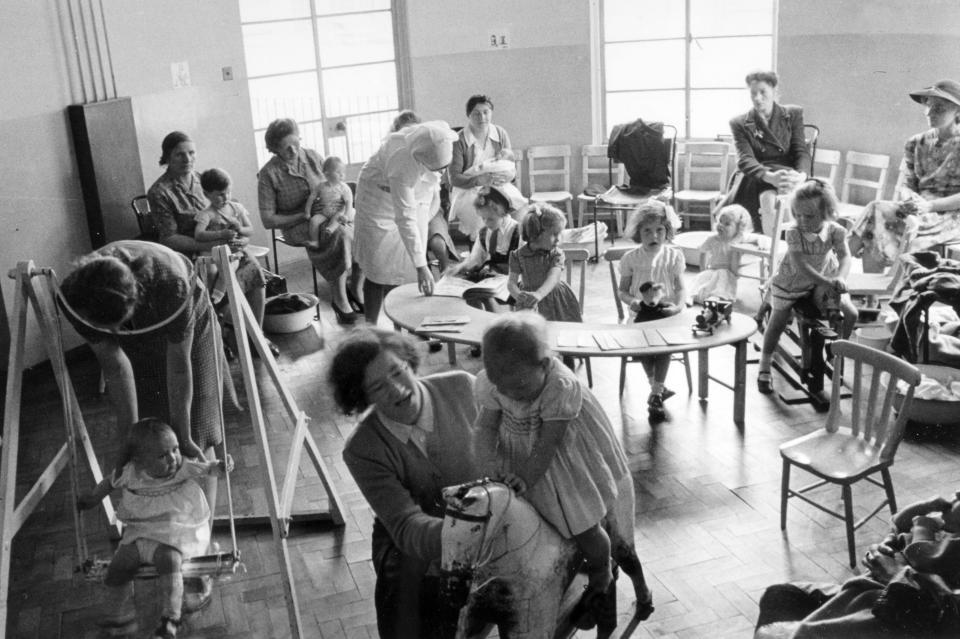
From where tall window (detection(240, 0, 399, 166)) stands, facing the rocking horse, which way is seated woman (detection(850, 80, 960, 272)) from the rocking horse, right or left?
left

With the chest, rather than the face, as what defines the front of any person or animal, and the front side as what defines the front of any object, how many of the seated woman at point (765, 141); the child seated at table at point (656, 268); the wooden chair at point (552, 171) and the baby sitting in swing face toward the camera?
4

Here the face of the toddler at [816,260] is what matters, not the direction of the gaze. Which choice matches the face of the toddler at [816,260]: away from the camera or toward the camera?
toward the camera

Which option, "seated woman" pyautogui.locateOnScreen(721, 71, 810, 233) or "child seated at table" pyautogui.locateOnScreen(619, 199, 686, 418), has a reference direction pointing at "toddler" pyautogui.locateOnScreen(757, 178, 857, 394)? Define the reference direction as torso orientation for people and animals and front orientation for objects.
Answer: the seated woman

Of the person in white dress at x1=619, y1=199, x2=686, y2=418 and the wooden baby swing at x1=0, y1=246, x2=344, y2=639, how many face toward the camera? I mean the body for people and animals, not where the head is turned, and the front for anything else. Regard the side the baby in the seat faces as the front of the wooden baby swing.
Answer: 2

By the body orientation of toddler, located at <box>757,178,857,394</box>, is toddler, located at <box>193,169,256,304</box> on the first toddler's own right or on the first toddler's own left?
on the first toddler's own right

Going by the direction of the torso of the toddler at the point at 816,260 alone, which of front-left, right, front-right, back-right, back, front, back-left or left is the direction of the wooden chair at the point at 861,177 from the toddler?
back

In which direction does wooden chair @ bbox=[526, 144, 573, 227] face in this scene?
toward the camera

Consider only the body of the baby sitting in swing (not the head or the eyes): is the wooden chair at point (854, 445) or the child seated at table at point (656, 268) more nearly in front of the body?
the wooden chair

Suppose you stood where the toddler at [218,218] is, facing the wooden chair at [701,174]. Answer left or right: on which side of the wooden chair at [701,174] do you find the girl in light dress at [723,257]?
right

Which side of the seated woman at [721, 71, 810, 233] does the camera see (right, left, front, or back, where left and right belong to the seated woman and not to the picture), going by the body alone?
front

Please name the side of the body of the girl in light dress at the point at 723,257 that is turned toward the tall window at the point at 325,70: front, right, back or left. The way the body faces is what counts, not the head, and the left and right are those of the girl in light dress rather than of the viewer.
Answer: right

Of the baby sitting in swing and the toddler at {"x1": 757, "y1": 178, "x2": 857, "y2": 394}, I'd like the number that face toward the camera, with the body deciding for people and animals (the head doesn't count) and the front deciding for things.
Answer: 2

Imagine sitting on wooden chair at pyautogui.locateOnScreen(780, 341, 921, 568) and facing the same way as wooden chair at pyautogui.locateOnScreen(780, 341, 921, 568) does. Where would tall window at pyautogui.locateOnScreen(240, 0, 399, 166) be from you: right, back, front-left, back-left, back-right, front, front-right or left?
right

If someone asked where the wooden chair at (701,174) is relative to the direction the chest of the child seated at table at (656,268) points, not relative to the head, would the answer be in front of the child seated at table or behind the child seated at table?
behind

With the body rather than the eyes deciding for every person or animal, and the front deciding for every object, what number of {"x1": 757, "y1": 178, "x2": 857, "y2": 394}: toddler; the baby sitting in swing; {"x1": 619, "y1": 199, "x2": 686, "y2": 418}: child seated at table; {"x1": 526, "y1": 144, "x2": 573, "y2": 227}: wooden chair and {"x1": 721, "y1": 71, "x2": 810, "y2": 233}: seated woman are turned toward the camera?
5

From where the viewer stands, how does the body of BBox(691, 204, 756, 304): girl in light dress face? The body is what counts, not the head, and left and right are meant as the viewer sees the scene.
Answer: facing the viewer and to the left of the viewer

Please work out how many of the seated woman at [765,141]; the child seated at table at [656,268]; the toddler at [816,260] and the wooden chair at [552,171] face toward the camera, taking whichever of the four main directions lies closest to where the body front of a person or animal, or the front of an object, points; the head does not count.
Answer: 4

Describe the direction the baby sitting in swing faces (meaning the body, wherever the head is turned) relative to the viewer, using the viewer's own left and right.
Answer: facing the viewer

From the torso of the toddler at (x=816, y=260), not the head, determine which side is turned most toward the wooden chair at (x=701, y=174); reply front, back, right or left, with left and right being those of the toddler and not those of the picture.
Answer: back
